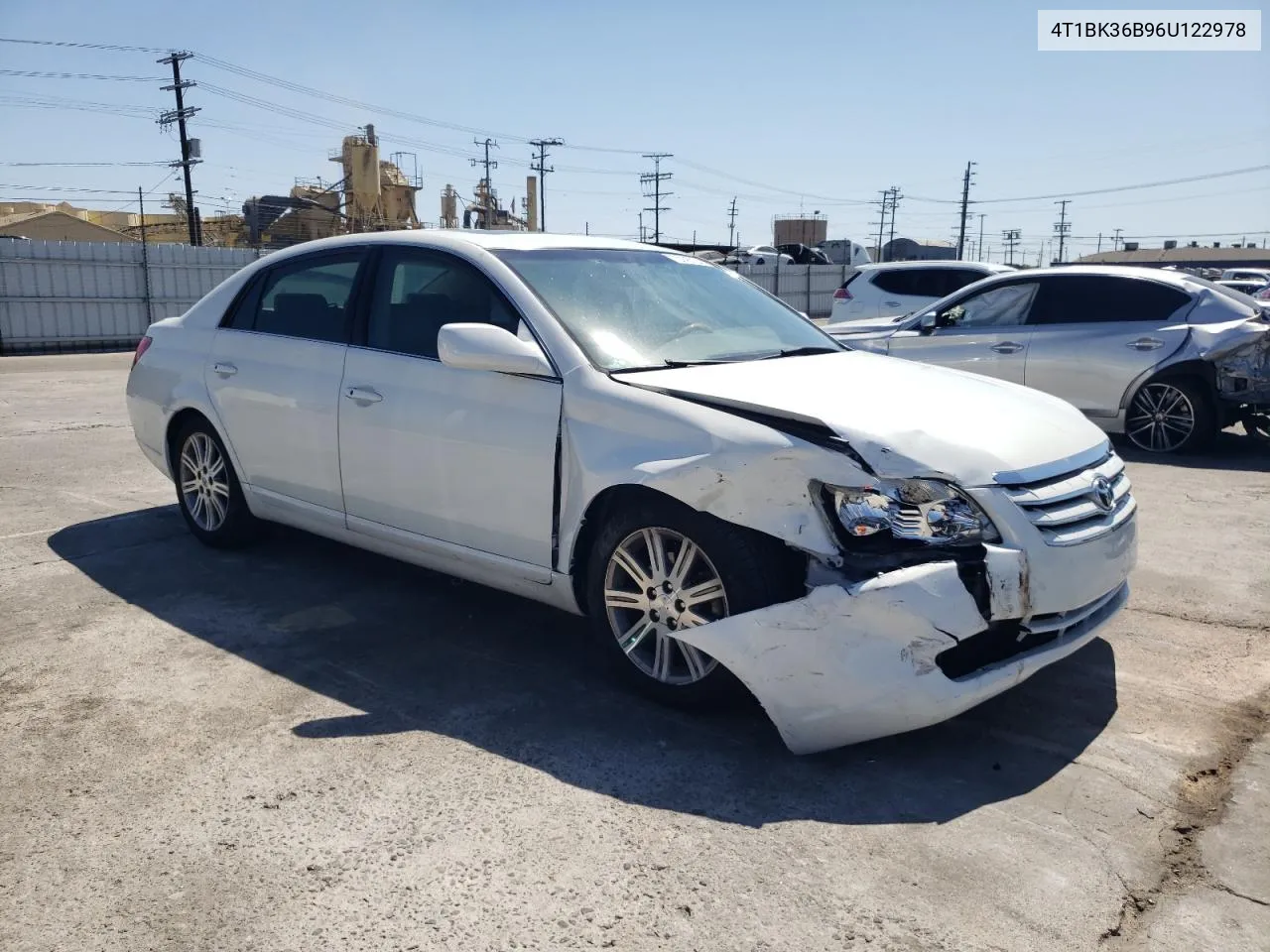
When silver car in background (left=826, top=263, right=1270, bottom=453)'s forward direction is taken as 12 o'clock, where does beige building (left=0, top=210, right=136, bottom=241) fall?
The beige building is roughly at 1 o'clock from the silver car in background.

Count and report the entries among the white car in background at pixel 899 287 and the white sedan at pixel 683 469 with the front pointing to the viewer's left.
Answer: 0

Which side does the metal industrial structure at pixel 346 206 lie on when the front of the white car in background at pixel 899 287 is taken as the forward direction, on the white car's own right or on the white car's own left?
on the white car's own left

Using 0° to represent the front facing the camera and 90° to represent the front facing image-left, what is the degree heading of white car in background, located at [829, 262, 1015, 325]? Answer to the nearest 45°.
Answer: approximately 270°

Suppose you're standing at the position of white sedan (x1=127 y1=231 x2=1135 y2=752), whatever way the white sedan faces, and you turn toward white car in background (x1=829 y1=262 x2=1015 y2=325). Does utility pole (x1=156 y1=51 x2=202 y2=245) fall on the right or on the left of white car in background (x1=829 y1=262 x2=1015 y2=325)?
left

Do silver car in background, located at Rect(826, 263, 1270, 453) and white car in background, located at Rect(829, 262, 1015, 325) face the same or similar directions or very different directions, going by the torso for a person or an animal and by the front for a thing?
very different directions

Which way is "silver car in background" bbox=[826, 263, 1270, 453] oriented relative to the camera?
to the viewer's left

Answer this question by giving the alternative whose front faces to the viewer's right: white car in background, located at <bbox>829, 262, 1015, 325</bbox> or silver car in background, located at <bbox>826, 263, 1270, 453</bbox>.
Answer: white car in background, located at <bbox>829, 262, 1015, 325</bbox>

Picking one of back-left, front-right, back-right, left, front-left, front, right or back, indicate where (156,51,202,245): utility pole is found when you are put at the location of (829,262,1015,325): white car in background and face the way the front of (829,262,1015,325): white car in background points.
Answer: back-left

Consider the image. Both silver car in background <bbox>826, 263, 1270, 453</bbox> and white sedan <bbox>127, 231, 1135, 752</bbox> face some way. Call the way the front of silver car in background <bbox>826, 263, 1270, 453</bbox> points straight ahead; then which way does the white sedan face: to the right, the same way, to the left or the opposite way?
the opposite way

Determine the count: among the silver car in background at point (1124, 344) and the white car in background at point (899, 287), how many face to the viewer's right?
1

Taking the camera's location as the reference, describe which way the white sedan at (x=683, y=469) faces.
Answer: facing the viewer and to the right of the viewer

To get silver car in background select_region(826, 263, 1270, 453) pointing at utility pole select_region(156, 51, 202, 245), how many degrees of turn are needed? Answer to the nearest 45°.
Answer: approximately 45° to its right

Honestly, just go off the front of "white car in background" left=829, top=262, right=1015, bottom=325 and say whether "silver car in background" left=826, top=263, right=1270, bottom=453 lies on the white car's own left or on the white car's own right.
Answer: on the white car's own right

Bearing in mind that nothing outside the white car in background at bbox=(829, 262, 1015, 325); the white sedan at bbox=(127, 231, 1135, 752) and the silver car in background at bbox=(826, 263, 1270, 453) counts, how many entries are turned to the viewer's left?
1
